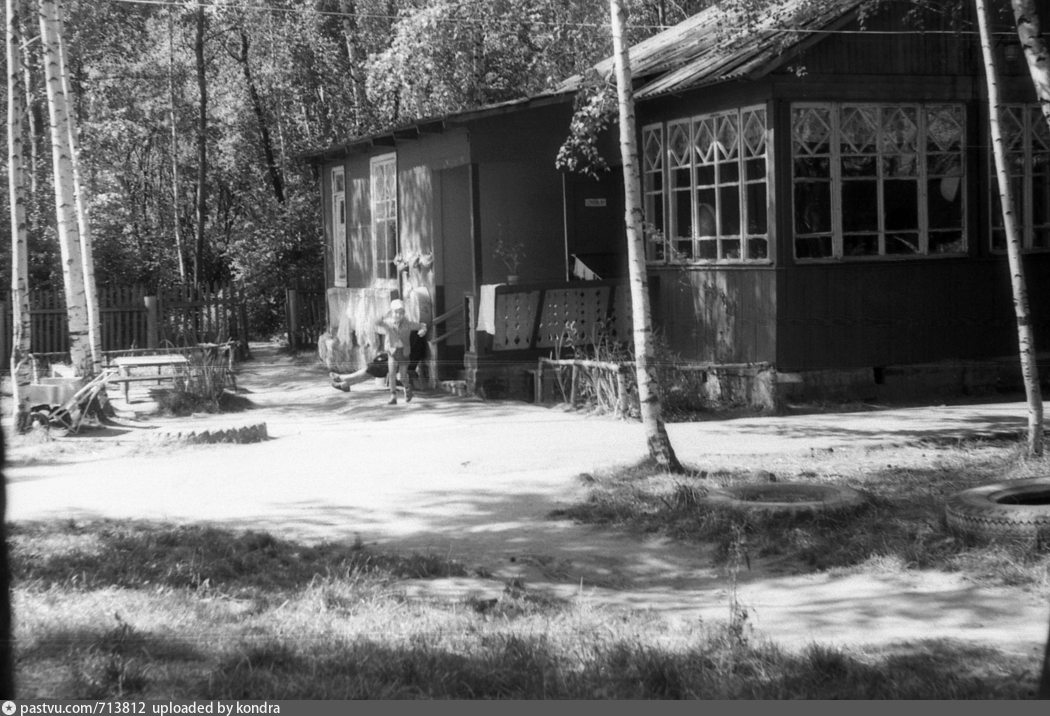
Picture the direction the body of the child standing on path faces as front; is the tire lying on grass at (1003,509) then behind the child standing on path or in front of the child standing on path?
in front

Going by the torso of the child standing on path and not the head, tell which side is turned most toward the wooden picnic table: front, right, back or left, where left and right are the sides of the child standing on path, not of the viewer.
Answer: right

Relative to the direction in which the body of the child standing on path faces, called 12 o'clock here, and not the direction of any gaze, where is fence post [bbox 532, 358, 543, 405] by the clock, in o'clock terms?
The fence post is roughly at 10 o'clock from the child standing on path.

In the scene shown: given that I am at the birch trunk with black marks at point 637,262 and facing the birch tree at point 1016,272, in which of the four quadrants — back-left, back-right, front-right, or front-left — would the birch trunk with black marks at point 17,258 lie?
back-left

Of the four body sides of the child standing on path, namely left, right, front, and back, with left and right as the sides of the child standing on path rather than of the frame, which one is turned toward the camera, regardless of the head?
front

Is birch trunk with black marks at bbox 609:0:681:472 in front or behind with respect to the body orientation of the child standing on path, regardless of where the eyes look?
in front

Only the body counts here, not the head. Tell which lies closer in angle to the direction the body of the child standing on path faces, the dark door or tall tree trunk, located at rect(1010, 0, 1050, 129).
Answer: the tall tree trunk

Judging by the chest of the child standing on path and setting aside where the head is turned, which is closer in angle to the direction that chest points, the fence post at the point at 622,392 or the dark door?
the fence post

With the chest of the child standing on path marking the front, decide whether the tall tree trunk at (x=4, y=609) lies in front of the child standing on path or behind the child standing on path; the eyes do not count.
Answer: in front

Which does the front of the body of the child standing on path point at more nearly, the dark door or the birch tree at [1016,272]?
the birch tree

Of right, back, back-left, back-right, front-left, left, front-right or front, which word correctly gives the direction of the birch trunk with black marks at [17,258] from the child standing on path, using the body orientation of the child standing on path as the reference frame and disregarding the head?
right

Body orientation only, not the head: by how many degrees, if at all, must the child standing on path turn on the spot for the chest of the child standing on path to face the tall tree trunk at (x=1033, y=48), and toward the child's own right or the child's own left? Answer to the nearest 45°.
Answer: approximately 45° to the child's own left

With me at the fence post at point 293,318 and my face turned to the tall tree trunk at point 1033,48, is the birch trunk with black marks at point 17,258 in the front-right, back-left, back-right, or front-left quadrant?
front-right
